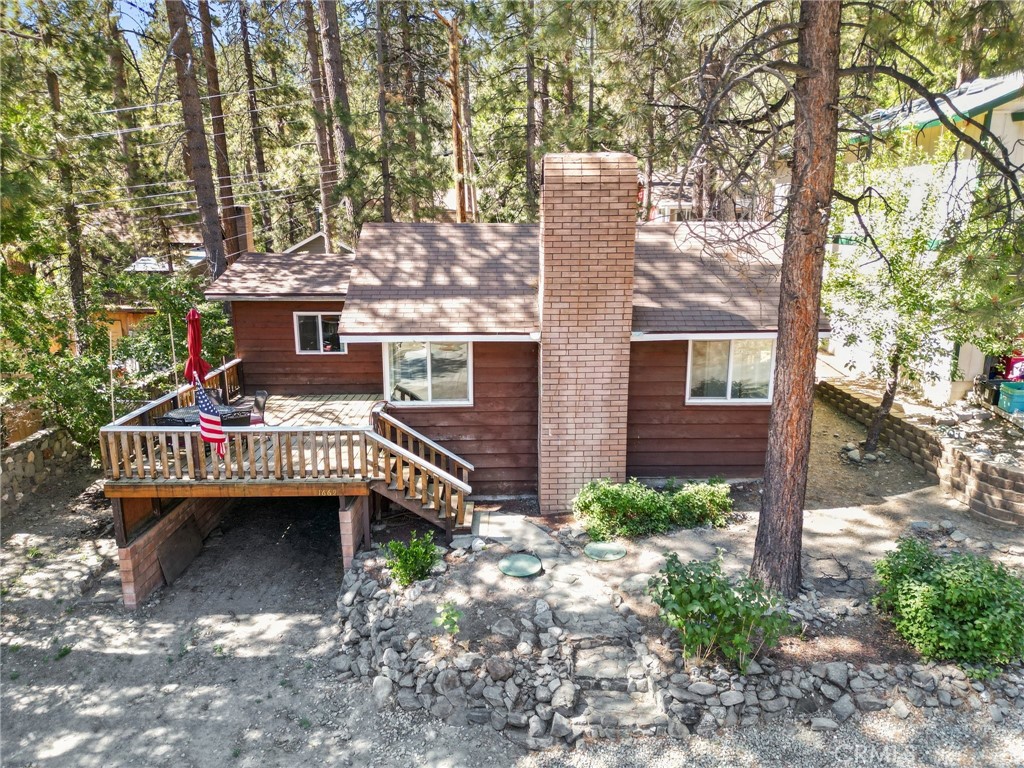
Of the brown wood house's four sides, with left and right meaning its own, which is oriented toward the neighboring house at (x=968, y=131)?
left

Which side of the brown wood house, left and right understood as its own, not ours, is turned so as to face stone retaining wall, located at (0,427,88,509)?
right

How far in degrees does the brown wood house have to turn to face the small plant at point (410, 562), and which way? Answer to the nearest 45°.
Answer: approximately 45° to its right

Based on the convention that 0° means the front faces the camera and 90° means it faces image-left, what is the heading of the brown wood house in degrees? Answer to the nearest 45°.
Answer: approximately 0°

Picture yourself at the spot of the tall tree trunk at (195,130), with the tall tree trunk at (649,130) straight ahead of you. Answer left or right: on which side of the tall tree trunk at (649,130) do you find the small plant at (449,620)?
right

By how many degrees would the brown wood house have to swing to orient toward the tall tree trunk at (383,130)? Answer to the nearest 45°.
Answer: approximately 180°

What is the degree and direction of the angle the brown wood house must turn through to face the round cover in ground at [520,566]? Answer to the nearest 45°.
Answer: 0° — it already faces it

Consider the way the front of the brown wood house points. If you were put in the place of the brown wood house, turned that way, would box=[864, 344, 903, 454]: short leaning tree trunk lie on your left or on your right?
on your left

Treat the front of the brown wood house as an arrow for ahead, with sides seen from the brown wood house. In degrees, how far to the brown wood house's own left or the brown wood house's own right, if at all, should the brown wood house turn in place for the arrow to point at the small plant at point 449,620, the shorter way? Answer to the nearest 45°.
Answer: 0° — it already faces it
